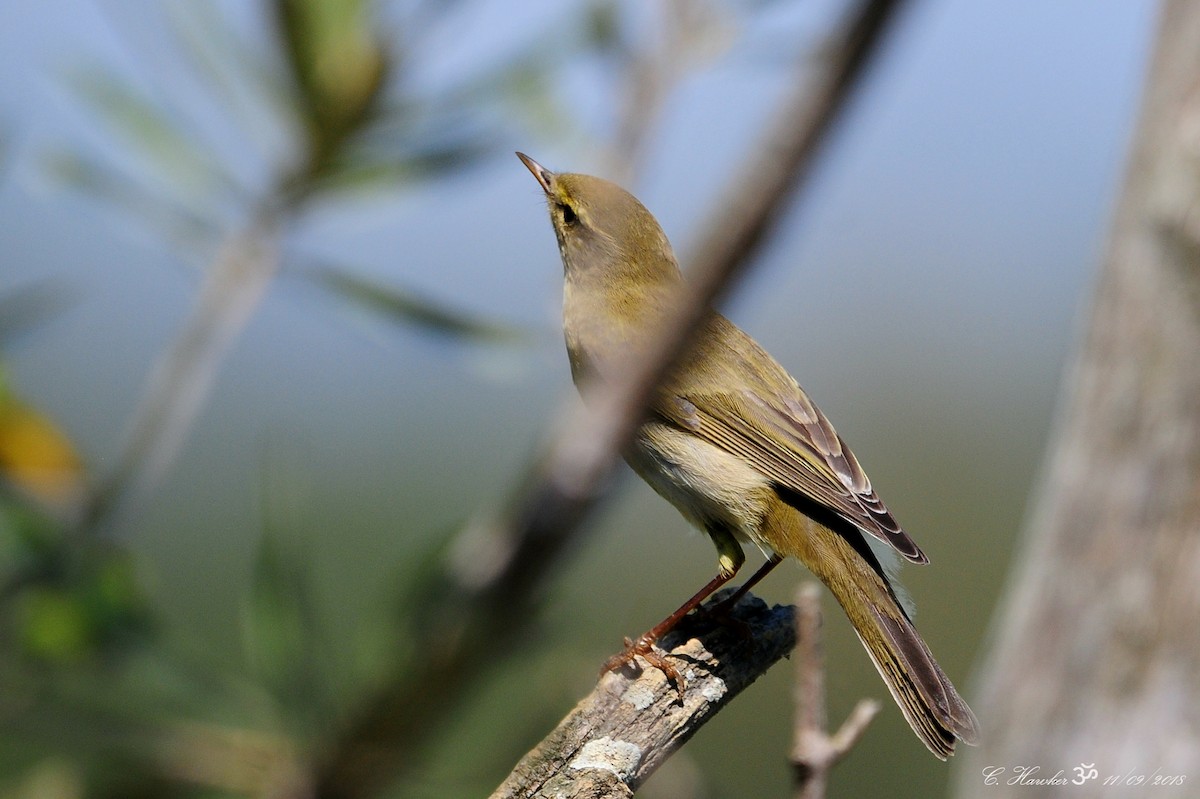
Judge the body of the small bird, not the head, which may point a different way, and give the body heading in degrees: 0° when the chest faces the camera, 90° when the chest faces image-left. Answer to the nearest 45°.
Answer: approximately 90°

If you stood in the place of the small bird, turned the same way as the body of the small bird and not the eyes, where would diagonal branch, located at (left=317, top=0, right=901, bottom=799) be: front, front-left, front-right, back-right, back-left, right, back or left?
left
